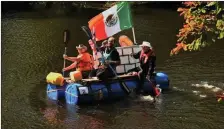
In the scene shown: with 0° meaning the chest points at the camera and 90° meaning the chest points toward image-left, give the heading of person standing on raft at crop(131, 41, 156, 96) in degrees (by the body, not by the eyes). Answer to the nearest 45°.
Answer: approximately 45°

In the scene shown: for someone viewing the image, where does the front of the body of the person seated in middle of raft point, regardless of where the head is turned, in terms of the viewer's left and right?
facing the viewer and to the left of the viewer
